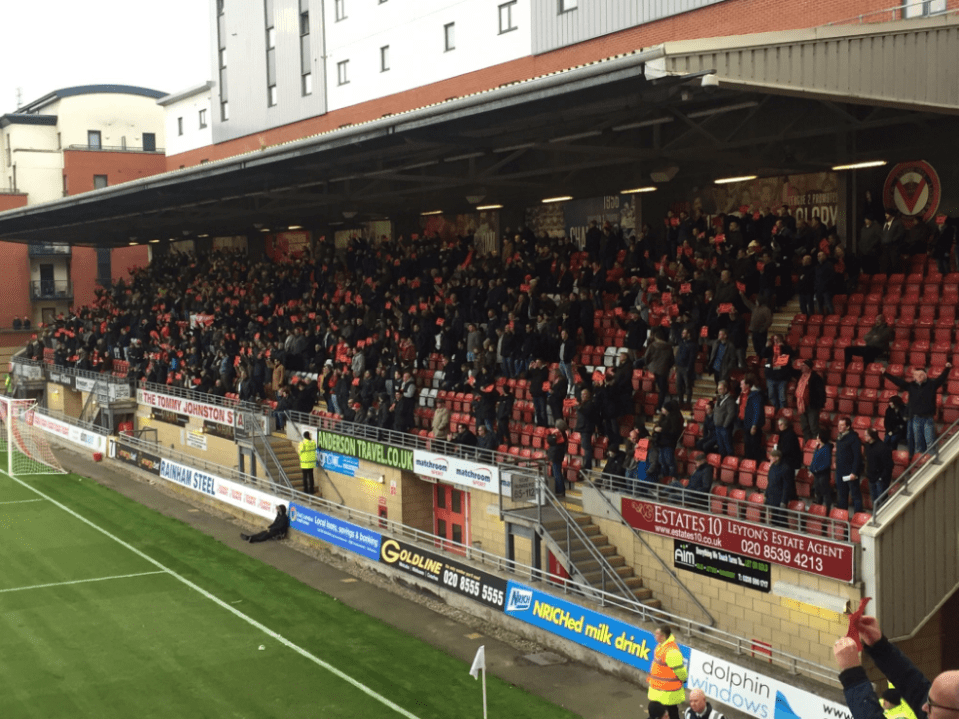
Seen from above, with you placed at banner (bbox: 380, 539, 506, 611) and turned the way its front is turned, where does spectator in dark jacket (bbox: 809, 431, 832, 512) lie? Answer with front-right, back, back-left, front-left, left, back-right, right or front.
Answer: left

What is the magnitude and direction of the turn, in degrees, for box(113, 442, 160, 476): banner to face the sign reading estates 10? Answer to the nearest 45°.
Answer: approximately 45° to its left

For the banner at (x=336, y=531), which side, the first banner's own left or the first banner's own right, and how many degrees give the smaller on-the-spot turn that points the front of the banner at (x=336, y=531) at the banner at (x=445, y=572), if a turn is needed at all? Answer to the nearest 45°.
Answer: approximately 90° to the first banner's own left

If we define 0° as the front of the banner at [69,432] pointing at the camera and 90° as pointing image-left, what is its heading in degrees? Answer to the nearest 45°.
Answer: approximately 45°

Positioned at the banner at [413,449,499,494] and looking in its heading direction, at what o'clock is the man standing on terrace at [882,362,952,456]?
The man standing on terrace is roughly at 9 o'clock from the banner.

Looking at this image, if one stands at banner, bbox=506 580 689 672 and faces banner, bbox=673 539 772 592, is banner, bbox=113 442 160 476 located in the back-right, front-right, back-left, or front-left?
back-left

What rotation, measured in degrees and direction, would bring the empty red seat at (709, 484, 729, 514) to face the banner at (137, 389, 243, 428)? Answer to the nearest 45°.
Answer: approximately 90° to its right

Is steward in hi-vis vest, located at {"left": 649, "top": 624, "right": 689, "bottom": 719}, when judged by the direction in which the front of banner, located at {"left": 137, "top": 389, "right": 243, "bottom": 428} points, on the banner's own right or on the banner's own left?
on the banner's own left

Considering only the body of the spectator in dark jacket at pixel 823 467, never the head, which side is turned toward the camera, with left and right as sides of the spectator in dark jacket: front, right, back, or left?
left
